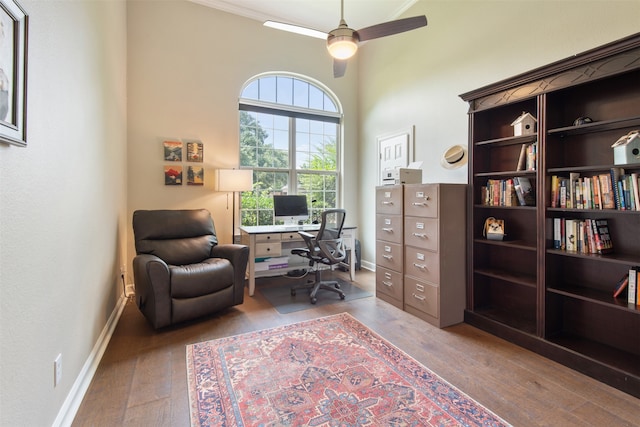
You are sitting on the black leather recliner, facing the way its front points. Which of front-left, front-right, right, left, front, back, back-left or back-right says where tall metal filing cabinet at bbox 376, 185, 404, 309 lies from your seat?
front-left

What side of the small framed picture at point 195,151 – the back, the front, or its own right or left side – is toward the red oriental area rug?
front

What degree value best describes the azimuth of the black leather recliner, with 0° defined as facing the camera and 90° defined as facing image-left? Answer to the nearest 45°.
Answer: approximately 315°

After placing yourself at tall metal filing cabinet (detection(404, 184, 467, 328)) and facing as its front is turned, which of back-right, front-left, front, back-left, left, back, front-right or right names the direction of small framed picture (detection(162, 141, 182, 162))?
front-right

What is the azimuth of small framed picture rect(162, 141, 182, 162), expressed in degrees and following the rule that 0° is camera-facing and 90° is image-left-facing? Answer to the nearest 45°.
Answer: approximately 0°

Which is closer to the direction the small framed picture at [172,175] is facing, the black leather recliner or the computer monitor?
the black leather recliner

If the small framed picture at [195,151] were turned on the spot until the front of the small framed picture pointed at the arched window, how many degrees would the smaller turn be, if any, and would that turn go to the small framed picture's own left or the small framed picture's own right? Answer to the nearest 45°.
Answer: approximately 90° to the small framed picture's own left

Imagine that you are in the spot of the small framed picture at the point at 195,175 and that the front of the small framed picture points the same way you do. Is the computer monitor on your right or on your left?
on your left

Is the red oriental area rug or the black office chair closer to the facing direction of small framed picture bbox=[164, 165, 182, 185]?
the red oriental area rug

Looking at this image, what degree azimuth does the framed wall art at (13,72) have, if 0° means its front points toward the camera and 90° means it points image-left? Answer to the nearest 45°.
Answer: approximately 315°

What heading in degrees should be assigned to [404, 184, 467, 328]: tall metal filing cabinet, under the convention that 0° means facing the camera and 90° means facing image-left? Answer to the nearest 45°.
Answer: approximately 45°

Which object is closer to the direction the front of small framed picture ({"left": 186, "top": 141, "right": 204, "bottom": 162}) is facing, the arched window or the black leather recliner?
the black leather recliner
